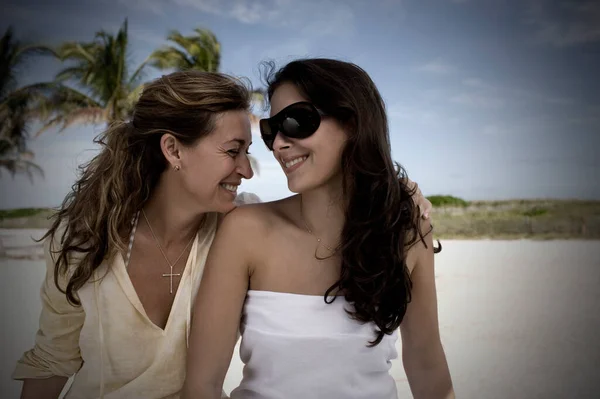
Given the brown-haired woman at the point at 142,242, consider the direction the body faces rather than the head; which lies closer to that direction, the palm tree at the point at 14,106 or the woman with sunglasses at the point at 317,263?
the woman with sunglasses

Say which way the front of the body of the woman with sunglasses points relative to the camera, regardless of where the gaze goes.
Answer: toward the camera

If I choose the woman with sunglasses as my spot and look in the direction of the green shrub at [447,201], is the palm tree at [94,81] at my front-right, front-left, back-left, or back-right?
front-left

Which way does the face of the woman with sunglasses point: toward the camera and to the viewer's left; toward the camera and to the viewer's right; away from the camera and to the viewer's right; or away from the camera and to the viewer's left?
toward the camera and to the viewer's left

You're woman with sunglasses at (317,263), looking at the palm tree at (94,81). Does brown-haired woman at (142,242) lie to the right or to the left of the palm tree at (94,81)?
left

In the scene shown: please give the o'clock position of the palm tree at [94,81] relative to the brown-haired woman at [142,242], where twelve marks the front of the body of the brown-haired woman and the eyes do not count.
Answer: The palm tree is roughly at 7 o'clock from the brown-haired woman.

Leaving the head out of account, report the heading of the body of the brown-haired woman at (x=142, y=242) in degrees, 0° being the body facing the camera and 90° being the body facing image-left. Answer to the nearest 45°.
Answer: approximately 315°

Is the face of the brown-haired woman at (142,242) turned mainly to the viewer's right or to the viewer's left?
to the viewer's right

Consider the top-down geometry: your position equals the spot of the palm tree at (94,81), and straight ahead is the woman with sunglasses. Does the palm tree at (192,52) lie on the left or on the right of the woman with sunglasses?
left

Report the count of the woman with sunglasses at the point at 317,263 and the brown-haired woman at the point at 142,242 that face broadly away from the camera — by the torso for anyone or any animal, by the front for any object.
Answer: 0

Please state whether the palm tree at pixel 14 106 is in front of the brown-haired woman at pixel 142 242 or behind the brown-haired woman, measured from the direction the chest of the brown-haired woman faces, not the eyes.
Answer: behind

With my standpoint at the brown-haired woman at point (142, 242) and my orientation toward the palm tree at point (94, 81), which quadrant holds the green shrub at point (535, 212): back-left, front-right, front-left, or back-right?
front-right
